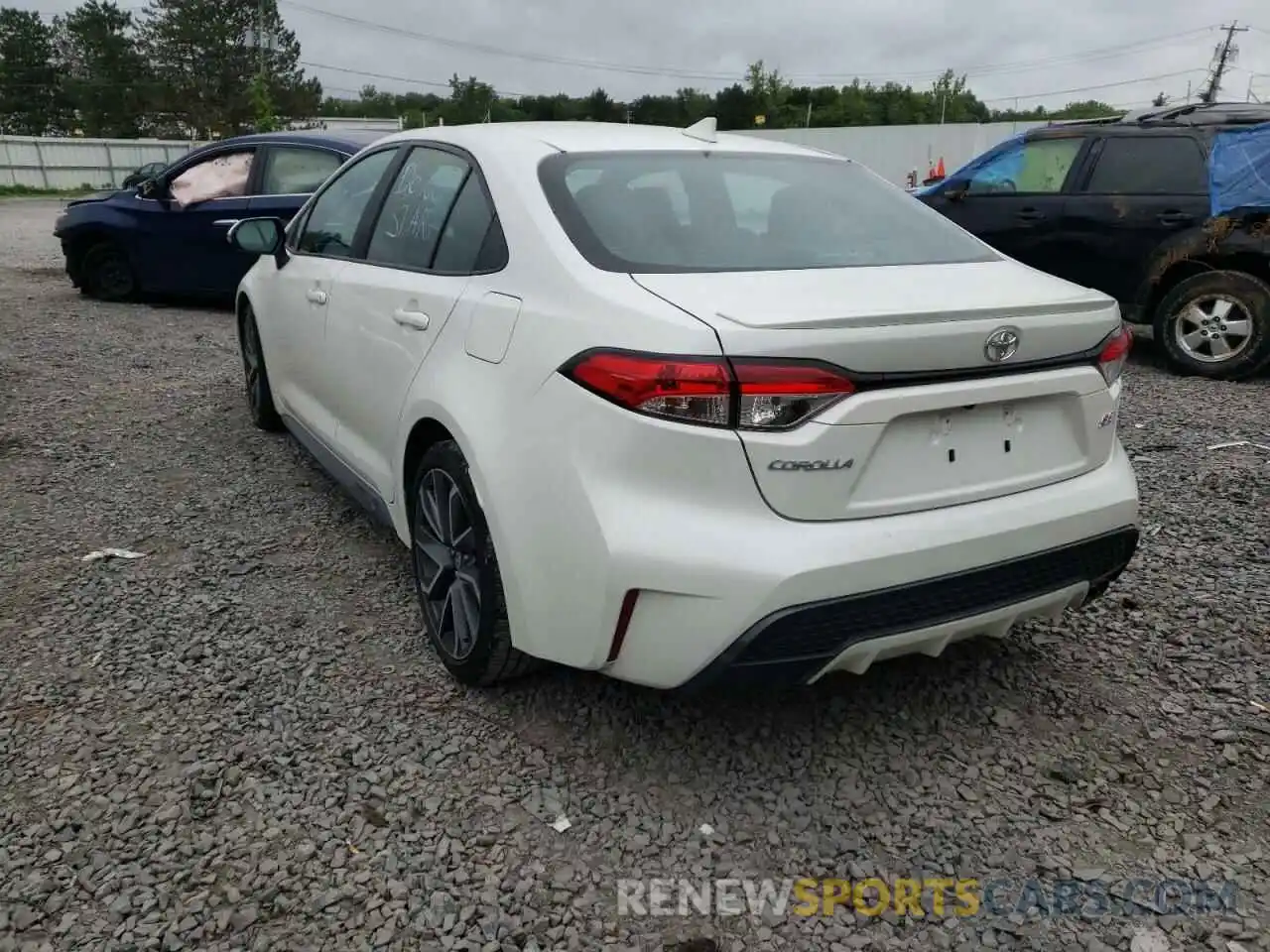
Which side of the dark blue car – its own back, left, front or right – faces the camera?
left

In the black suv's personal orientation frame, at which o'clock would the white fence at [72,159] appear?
The white fence is roughly at 1 o'clock from the black suv.

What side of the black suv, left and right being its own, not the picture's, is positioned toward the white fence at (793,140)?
right

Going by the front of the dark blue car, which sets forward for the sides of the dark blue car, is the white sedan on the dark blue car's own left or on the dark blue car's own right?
on the dark blue car's own left

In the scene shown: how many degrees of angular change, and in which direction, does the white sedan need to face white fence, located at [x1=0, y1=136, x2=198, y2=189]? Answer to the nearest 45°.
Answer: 0° — it already faces it

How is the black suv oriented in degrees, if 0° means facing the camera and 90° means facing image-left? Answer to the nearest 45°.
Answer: approximately 90°

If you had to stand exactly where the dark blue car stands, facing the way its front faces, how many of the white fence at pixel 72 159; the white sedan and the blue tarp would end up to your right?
1

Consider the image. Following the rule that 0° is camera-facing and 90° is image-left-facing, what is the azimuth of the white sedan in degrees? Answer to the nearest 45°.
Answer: approximately 135°

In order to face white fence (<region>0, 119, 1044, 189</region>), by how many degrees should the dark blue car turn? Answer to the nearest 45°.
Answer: approximately 135° to its right
